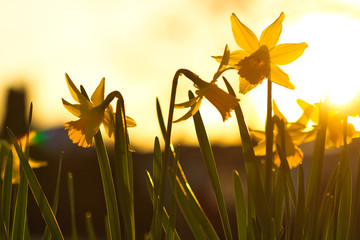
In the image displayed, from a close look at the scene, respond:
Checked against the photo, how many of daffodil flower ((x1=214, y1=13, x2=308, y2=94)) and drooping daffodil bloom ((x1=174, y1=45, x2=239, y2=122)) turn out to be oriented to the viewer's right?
1

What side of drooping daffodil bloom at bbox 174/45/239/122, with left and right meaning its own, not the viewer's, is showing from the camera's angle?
right

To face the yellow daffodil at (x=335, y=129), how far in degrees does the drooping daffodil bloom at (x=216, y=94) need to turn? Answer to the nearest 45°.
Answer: approximately 45° to its left

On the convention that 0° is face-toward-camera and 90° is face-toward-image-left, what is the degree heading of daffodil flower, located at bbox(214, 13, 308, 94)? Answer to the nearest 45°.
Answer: approximately 45°

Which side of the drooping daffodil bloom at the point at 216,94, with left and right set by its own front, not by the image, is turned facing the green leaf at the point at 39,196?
back

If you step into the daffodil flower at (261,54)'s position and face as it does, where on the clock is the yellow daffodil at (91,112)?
The yellow daffodil is roughly at 1 o'clock from the daffodil flower.
